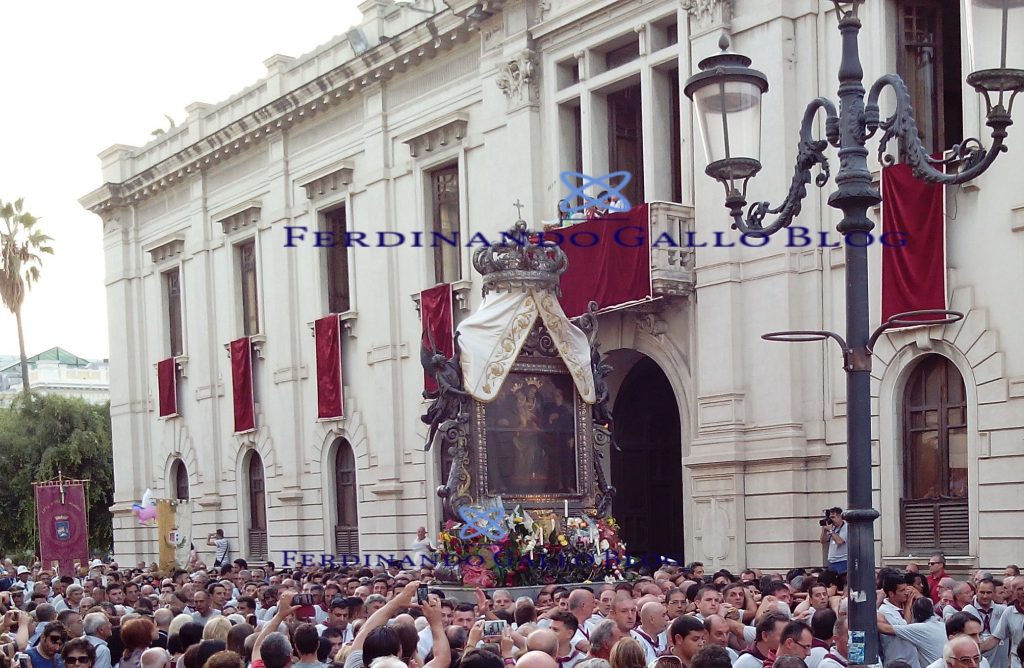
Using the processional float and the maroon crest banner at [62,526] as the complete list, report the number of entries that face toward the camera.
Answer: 2

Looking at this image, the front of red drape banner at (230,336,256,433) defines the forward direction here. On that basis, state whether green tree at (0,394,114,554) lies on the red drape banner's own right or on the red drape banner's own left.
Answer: on the red drape banner's own right

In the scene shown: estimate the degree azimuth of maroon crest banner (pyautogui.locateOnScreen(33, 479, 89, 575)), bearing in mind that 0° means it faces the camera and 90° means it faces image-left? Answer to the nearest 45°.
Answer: approximately 0°

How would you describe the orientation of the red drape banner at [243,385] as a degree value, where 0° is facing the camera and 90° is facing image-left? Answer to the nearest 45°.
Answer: approximately 45°

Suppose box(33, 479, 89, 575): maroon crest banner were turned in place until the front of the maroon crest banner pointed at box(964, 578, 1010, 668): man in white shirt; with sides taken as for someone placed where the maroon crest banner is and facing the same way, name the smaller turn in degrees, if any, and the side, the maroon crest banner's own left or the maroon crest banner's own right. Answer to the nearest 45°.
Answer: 0° — it already faces them
